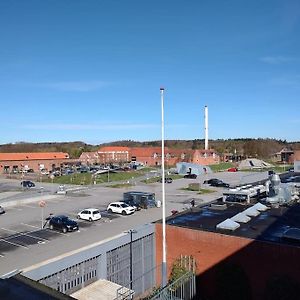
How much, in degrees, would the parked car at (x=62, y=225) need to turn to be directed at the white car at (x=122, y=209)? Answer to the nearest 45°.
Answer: approximately 90° to its left

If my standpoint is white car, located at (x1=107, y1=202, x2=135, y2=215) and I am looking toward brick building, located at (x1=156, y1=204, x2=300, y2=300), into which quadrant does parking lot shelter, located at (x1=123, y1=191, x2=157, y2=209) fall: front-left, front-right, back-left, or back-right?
back-left

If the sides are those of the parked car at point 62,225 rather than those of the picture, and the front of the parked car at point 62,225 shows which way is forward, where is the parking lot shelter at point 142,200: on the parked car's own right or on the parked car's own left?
on the parked car's own left

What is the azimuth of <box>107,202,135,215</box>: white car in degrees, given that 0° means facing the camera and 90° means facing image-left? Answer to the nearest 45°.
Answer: approximately 315°

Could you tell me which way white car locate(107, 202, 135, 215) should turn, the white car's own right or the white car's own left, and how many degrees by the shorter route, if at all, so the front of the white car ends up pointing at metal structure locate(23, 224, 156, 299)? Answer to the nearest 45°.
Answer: approximately 45° to the white car's own right
